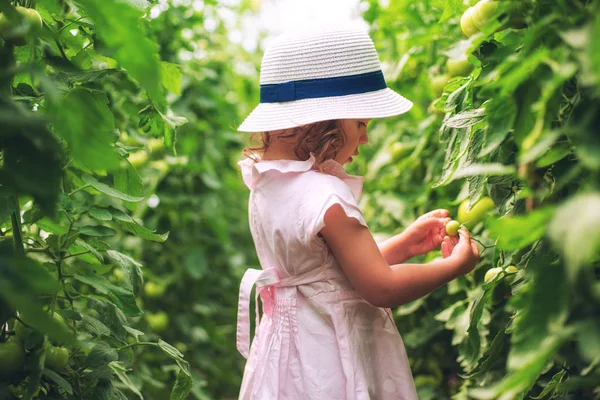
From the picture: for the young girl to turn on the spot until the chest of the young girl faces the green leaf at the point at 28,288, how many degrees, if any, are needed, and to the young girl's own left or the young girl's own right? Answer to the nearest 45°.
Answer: approximately 180°

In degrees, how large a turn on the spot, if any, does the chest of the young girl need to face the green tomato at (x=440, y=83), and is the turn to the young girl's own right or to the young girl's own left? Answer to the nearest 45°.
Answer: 0° — they already face it

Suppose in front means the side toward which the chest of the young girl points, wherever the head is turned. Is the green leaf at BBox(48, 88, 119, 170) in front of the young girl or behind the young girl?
behind

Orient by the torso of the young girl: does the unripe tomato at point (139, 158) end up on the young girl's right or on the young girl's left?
on the young girl's left

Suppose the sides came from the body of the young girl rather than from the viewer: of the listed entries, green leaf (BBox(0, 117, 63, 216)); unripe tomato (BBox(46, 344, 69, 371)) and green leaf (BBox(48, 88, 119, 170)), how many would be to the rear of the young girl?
3

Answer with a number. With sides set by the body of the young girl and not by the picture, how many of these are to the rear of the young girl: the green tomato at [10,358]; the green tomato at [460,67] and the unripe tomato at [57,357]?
2

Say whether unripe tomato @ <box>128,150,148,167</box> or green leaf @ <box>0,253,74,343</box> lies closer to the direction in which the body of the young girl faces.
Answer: the unripe tomato

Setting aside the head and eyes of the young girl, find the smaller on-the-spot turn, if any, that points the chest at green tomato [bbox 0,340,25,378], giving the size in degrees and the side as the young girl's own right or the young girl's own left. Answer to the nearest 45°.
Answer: approximately 180°

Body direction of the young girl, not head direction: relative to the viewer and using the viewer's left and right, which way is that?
facing away from the viewer and to the right of the viewer

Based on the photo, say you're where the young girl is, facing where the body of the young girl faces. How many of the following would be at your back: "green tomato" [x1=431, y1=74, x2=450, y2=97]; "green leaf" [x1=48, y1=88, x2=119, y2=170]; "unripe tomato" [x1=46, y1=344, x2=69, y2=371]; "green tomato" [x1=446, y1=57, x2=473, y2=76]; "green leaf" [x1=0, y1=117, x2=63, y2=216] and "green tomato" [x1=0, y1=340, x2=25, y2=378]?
4
